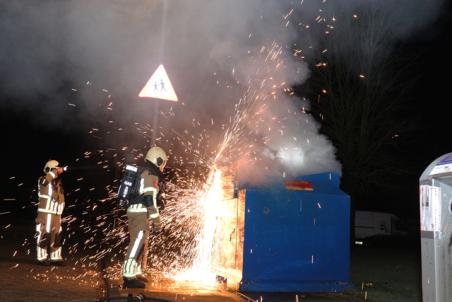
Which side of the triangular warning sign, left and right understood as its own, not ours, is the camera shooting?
front
